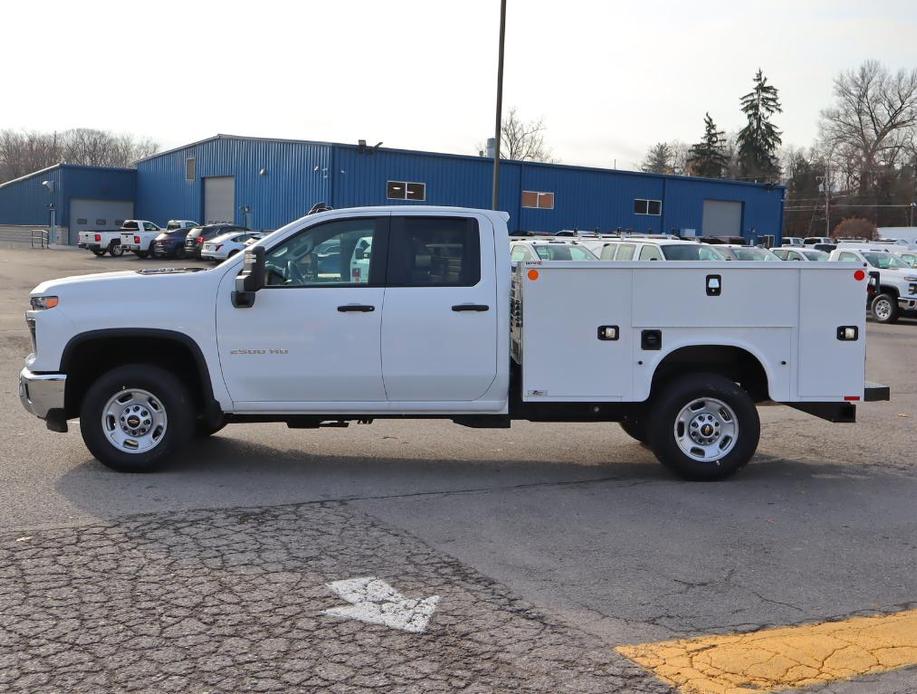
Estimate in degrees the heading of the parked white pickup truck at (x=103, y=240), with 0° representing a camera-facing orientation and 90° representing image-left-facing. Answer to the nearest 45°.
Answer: approximately 225°

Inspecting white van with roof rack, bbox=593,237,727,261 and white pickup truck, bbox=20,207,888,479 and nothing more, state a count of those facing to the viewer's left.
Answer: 1

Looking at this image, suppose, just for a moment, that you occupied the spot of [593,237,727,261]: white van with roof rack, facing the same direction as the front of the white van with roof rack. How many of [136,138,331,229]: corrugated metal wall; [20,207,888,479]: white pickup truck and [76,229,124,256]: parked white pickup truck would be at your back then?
2

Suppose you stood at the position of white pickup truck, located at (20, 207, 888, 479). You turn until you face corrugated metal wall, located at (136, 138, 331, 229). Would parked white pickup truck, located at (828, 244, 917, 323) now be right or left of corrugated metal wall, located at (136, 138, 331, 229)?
right

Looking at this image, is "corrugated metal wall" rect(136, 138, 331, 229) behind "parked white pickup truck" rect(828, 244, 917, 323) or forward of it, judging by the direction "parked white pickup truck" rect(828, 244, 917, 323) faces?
behind

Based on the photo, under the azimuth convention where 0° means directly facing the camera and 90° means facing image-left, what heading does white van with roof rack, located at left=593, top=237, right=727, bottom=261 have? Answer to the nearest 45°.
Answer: approximately 315°

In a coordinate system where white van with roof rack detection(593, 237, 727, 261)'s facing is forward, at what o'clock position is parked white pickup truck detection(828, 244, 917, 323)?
The parked white pickup truck is roughly at 9 o'clock from the white van with roof rack.

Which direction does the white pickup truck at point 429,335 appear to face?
to the viewer's left

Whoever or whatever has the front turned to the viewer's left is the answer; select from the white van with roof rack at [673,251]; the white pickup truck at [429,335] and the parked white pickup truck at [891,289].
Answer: the white pickup truck

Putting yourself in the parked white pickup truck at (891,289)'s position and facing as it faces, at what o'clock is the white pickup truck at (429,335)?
The white pickup truck is roughly at 2 o'clock from the parked white pickup truck.
